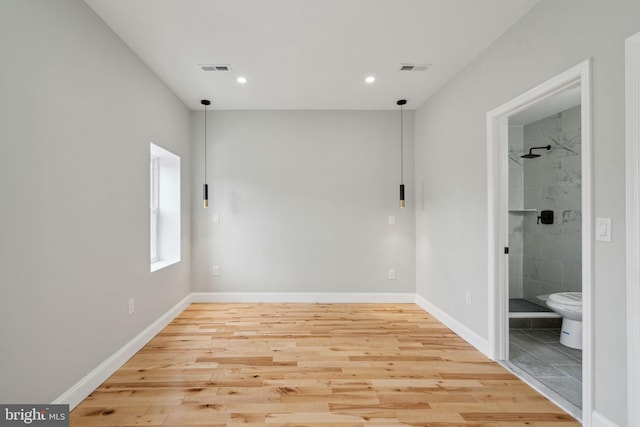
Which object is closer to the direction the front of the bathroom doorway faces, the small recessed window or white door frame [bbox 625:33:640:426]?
the small recessed window

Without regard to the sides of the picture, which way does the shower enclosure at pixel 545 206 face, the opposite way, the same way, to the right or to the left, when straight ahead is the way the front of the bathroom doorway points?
to the left

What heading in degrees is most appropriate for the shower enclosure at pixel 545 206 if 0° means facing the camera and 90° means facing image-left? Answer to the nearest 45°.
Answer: approximately 315°

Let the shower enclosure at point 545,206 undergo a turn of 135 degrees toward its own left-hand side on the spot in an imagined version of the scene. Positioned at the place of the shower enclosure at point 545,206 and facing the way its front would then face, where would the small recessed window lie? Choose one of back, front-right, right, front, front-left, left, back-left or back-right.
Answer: back-left

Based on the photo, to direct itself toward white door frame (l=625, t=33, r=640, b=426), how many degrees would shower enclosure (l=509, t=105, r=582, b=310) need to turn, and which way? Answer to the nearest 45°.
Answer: approximately 45° to its right

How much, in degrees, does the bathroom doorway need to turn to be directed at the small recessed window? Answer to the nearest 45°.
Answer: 0° — it already faces it
